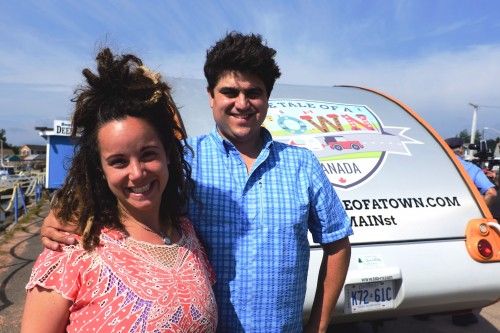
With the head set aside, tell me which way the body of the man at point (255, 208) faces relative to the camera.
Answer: toward the camera

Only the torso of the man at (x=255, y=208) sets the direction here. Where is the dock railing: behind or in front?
behind

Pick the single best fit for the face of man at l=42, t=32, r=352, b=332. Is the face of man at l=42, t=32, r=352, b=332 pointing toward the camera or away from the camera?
toward the camera

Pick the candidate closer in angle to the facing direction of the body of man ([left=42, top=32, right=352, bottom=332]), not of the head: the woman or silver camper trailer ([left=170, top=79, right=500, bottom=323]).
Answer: the woman

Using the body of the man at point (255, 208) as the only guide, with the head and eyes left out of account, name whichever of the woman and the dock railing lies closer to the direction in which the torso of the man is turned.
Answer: the woman

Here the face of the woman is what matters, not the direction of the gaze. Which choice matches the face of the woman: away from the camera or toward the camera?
toward the camera
